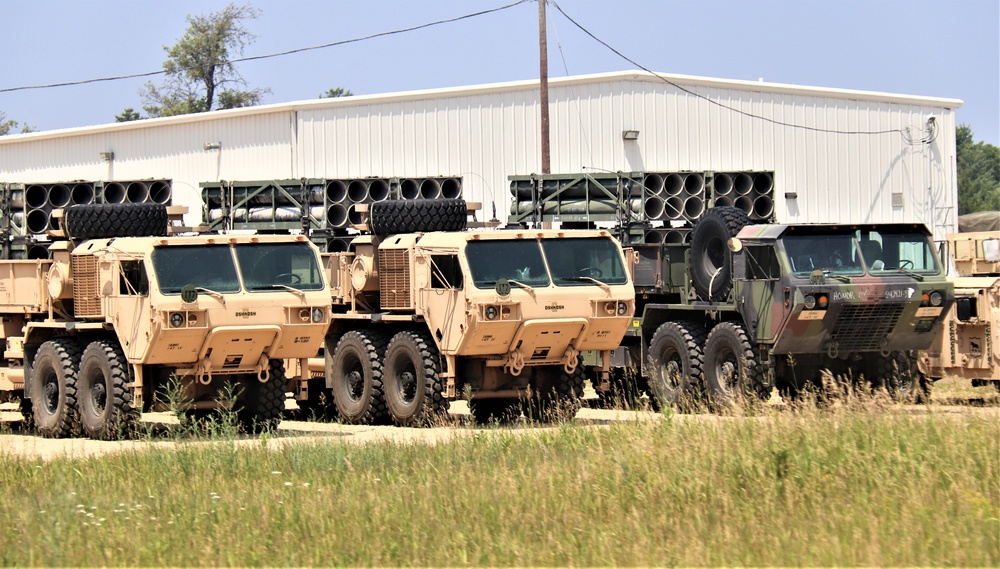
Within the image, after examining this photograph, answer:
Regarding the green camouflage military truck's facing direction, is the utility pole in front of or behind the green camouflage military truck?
behind

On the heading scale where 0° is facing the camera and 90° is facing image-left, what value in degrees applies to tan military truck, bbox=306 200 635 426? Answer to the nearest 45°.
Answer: approximately 315°

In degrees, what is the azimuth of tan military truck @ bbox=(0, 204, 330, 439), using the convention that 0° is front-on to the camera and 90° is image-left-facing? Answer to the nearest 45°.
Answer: approximately 315°

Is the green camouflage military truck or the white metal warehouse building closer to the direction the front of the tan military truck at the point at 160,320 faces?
the green camouflage military truck

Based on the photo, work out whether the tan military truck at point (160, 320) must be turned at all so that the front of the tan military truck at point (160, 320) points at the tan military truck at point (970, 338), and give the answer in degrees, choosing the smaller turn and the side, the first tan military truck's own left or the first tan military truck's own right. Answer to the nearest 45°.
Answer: approximately 45° to the first tan military truck's own left

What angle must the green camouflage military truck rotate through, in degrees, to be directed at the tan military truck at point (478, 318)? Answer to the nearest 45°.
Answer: approximately 135° to its right
